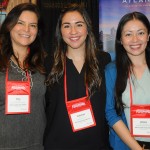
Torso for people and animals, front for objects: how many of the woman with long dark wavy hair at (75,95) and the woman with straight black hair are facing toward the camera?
2

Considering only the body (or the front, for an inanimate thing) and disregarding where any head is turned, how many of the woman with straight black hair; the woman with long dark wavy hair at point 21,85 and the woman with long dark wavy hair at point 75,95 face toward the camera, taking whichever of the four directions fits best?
3

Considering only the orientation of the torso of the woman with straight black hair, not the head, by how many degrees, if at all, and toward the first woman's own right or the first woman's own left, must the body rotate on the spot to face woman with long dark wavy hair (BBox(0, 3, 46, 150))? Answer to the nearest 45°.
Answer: approximately 90° to the first woman's own right

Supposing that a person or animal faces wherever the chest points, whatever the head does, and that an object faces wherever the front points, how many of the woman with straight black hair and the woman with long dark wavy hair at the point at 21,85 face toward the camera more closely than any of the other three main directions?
2

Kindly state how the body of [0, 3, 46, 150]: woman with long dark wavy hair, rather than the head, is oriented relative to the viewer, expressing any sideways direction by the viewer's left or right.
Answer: facing the viewer

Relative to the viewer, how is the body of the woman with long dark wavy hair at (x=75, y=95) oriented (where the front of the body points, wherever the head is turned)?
toward the camera

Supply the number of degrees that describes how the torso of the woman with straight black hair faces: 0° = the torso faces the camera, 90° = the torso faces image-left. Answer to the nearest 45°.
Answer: approximately 0°
